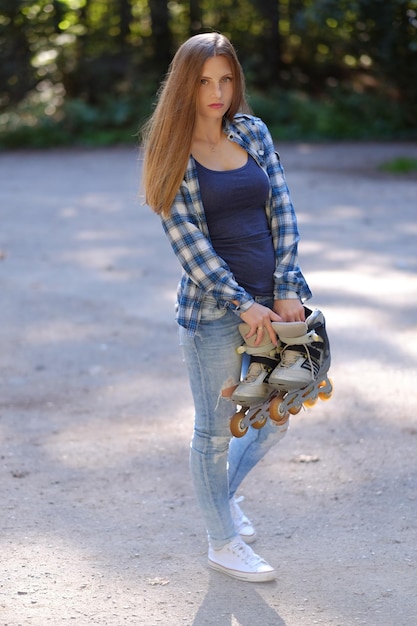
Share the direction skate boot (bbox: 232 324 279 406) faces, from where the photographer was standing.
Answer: facing the viewer and to the left of the viewer

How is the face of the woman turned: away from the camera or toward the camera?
toward the camera

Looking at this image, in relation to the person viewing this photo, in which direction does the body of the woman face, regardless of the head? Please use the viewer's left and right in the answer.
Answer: facing the viewer and to the right of the viewer

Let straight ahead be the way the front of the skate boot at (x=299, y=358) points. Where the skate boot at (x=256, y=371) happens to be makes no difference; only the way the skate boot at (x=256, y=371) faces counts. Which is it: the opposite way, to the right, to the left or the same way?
the same way

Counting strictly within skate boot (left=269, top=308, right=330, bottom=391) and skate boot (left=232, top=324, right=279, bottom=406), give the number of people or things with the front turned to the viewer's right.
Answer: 0
